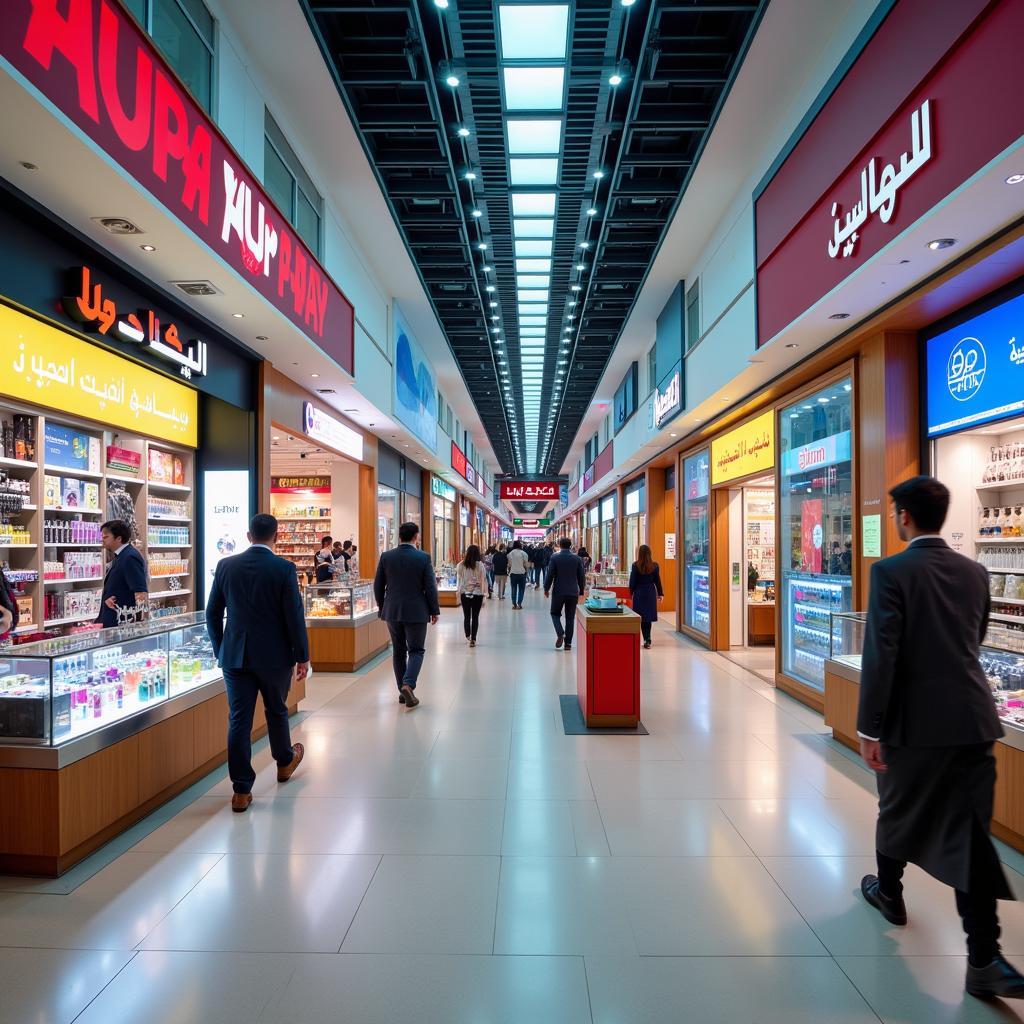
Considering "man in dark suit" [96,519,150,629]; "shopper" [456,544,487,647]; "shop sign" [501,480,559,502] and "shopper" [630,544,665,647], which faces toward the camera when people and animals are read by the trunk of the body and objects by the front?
the shop sign

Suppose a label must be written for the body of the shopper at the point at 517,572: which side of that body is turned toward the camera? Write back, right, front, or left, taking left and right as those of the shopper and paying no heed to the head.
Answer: back

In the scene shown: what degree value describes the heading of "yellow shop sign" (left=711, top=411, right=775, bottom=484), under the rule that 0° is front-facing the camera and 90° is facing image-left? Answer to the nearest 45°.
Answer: approximately 45°

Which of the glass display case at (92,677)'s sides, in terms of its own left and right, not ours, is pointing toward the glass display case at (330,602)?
left

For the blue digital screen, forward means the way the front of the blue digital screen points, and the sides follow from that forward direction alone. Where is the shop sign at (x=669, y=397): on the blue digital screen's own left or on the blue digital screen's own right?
on the blue digital screen's own right

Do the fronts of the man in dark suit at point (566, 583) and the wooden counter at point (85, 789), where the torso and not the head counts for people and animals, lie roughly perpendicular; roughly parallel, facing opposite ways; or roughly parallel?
roughly perpendicular

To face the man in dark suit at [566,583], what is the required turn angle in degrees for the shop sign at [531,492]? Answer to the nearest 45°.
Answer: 0° — it already faces them

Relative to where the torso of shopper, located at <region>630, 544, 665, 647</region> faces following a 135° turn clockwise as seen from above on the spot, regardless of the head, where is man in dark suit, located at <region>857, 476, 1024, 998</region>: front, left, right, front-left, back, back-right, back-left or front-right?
front-right

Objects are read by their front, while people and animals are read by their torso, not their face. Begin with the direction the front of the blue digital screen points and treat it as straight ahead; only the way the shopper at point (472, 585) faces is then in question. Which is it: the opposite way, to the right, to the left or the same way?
to the right
